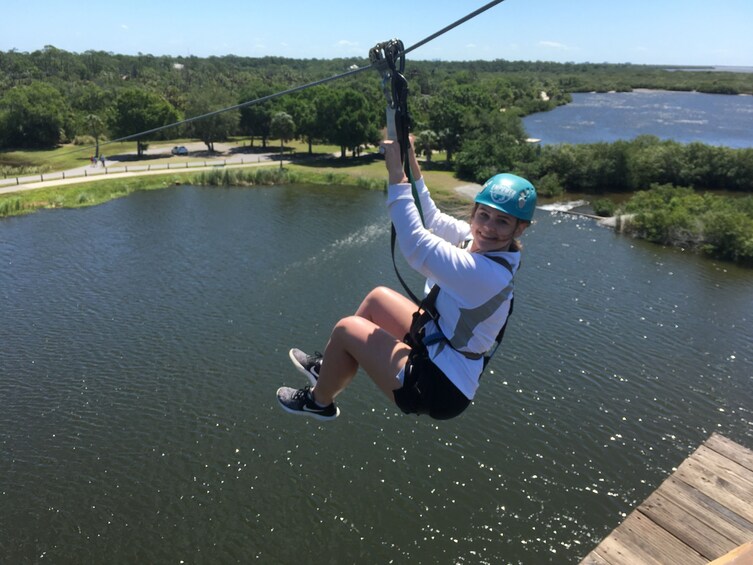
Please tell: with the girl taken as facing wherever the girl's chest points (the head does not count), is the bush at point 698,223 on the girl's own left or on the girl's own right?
on the girl's own right

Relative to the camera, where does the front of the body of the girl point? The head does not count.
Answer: to the viewer's left
